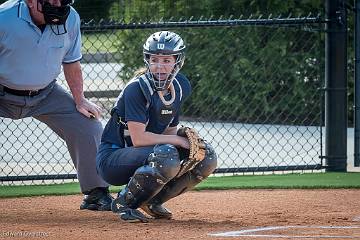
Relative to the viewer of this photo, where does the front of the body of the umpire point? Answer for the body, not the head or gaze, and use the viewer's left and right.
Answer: facing the viewer and to the right of the viewer

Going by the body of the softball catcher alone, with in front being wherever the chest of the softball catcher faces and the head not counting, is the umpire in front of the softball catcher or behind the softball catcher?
behind

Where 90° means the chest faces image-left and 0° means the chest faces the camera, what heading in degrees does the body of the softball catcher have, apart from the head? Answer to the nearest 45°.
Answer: approximately 315°

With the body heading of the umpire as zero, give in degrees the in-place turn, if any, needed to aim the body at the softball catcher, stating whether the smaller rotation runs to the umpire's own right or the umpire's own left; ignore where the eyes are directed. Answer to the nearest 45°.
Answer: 0° — they already face them

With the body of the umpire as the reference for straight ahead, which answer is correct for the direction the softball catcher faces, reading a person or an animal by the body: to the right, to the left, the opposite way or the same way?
the same way

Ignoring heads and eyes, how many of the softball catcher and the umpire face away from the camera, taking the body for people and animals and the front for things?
0
